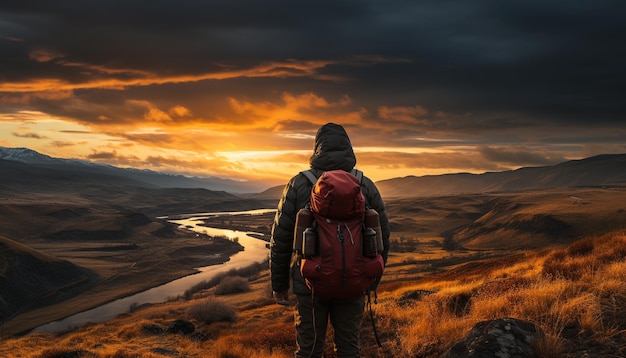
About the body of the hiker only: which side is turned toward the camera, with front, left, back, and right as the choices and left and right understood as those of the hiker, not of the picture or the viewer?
back

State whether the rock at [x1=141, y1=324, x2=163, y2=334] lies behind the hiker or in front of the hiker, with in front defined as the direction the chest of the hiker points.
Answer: in front

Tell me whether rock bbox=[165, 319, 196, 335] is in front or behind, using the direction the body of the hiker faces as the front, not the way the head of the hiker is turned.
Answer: in front

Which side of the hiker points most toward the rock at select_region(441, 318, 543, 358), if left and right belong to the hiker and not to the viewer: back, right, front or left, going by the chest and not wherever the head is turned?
right
